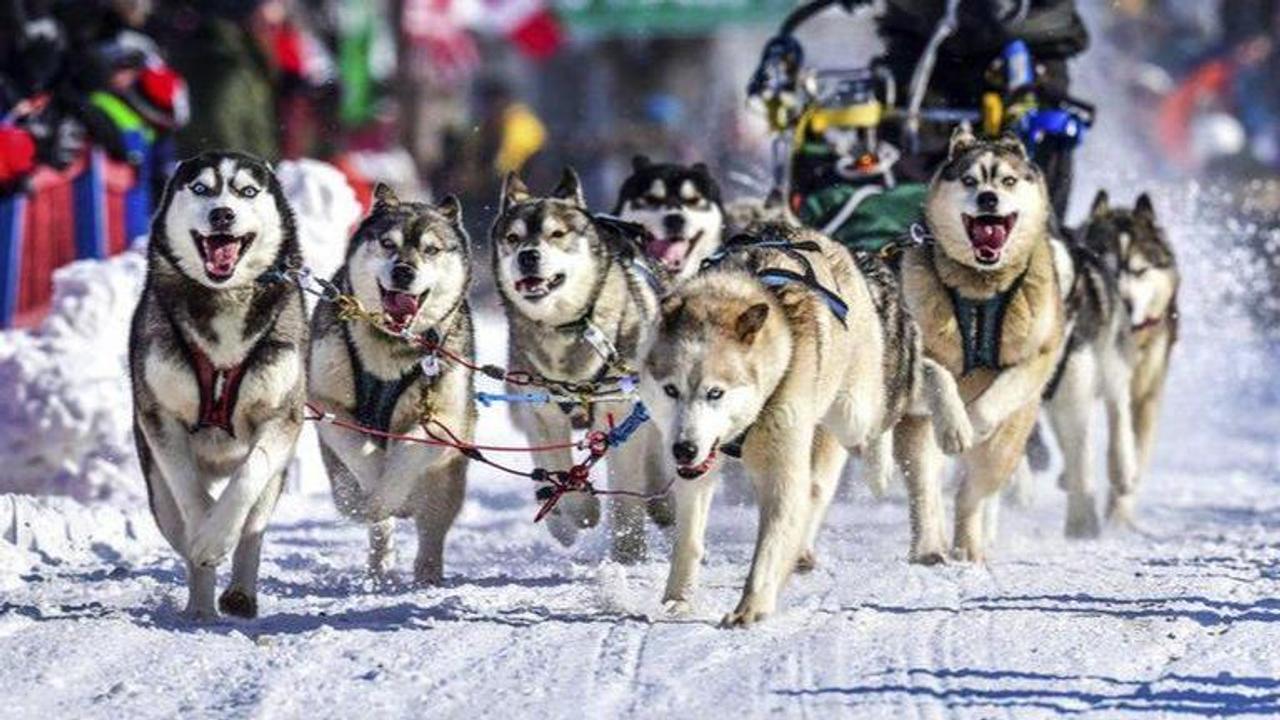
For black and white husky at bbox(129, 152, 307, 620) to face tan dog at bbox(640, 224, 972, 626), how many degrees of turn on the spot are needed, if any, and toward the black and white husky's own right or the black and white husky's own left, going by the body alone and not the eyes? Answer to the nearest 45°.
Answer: approximately 90° to the black and white husky's own left

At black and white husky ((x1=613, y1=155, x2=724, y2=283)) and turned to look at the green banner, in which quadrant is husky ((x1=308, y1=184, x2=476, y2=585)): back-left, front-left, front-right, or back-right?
back-left

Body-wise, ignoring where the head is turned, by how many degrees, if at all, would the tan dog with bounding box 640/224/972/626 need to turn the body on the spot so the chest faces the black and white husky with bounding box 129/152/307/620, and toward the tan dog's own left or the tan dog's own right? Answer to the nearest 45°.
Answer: approximately 45° to the tan dog's own right

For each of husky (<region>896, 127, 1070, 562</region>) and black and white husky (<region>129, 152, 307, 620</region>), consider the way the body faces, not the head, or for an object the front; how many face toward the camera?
2

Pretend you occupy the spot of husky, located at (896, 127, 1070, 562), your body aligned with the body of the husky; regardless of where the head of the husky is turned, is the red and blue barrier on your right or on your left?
on your right

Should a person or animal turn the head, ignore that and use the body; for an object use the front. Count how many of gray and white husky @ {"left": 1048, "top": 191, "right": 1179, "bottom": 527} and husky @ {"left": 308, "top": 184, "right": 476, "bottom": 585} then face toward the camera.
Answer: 2

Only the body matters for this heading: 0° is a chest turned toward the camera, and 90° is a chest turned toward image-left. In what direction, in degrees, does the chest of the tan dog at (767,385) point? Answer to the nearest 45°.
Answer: approximately 45°

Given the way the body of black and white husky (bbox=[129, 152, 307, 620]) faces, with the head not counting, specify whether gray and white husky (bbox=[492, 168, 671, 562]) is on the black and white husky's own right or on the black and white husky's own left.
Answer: on the black and white husky's own left

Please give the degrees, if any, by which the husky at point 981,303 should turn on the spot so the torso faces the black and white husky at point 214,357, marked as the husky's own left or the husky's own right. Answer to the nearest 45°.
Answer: approximately 45° to the husky's own right

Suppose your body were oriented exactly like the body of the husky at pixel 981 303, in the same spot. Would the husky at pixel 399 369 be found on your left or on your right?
on your right
